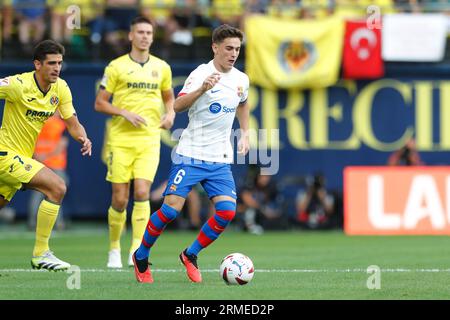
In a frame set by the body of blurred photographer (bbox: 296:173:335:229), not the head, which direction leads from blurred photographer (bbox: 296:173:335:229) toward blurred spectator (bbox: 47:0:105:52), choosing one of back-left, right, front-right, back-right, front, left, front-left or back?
right

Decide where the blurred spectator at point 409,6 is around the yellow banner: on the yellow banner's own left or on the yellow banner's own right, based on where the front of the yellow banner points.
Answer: on the yellow banner's own left

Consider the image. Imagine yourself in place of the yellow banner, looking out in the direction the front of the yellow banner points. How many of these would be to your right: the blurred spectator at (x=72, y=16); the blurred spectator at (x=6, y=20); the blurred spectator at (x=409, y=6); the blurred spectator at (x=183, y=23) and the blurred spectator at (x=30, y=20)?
4

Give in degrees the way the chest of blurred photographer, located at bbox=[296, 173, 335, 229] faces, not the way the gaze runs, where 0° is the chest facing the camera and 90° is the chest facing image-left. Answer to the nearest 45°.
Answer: approximately 0°

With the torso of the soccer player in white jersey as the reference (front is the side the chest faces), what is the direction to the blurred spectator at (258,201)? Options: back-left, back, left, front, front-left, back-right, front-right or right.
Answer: back-left

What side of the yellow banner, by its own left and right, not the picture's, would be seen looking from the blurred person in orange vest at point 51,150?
right

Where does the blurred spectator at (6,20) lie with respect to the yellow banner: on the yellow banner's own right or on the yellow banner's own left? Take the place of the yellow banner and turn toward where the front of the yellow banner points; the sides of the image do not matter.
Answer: on the yellow banner's own right

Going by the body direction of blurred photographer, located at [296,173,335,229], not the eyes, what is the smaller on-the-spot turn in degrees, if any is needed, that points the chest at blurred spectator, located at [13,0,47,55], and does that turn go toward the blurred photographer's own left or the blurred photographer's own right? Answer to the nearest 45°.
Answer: approximately 90° to the blurred photographer's own right

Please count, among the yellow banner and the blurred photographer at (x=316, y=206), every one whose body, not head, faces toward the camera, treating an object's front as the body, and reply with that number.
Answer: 2
